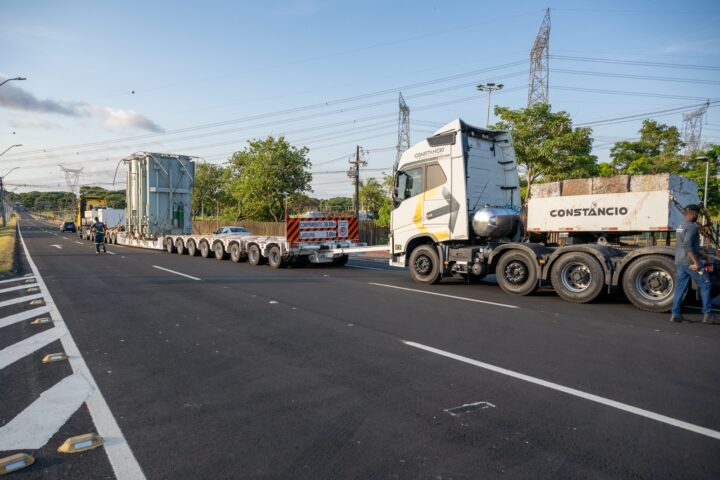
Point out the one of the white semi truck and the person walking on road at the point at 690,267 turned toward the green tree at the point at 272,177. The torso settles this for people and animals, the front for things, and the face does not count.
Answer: the white semi truck

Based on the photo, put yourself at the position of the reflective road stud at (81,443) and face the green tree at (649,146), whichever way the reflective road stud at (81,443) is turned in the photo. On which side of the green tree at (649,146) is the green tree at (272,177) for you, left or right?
left

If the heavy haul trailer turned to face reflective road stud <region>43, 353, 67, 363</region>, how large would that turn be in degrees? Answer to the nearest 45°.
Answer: approximately 135° to its left

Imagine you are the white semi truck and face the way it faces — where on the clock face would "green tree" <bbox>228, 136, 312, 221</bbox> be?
The green tree is roughly at 12 o'clock from the white semi truck.

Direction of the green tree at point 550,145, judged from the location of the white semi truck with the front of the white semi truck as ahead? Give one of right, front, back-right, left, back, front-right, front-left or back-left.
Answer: front-right

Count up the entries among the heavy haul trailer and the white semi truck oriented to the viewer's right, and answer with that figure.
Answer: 0

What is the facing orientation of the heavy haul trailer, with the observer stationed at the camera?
facing away from the viewer and to the left of the viewer

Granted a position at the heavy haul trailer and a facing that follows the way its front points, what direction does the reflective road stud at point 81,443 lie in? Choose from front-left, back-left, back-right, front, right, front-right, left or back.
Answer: back-left

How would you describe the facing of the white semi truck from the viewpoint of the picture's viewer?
facing away from the viewer and to the left of the viewer
